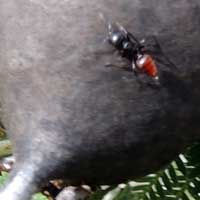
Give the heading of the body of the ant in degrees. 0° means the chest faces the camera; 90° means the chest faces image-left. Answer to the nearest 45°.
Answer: approximately 135°
